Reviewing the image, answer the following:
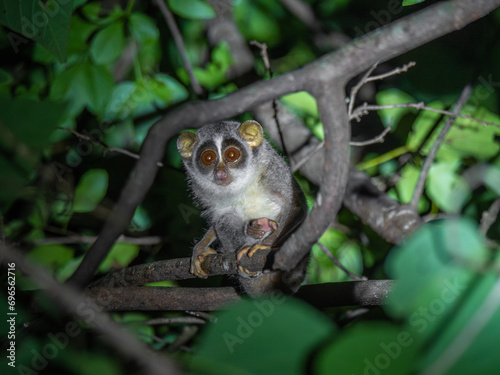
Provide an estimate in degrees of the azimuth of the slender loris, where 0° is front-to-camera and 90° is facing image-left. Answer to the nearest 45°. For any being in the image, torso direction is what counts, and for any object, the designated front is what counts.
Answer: approximately 0°

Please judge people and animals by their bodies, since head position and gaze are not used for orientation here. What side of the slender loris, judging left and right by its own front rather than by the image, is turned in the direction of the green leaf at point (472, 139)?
left

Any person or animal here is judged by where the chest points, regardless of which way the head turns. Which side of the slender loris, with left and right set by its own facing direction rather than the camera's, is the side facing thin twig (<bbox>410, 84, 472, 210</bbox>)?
left

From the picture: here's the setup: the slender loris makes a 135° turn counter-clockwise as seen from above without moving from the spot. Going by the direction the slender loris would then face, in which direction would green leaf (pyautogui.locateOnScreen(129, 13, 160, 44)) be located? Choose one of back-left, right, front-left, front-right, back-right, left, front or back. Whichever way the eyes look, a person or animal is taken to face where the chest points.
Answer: left
